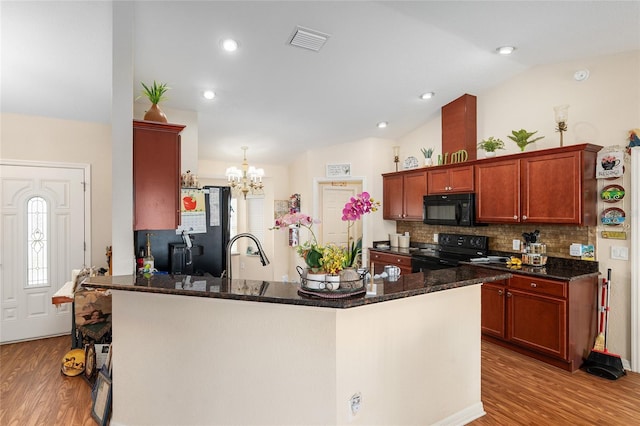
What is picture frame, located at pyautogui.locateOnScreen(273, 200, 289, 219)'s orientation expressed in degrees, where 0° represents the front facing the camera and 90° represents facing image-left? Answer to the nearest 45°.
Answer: approximately 0°

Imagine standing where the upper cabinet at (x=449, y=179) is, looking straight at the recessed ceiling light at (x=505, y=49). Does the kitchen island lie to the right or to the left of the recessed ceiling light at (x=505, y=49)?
right

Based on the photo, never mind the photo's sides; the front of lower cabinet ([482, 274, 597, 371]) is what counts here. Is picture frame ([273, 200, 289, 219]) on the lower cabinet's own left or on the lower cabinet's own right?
on the lower cabinet's own right

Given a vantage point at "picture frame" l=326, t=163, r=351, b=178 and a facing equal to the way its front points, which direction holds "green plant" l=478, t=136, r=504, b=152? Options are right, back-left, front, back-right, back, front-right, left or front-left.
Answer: front-left

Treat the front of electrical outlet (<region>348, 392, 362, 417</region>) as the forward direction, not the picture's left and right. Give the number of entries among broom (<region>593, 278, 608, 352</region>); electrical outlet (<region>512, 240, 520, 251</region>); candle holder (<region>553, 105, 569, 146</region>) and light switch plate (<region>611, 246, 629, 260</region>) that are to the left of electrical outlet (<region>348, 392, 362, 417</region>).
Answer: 4

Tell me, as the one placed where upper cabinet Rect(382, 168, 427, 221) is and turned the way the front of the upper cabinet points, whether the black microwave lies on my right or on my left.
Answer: on my left

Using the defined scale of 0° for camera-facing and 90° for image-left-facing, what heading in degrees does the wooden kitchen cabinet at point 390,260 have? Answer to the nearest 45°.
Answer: approximately 45°

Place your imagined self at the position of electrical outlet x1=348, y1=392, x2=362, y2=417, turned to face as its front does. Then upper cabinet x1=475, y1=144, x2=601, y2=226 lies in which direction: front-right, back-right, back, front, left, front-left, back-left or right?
left

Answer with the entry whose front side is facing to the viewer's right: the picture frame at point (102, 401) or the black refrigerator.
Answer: the black refrigerator

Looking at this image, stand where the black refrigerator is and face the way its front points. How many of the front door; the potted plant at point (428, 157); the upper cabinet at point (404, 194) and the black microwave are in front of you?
3

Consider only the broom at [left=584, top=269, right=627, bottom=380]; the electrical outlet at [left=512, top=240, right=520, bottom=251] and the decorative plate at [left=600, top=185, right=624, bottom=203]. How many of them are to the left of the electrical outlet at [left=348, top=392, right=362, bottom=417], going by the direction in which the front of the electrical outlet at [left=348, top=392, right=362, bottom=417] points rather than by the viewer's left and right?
3
